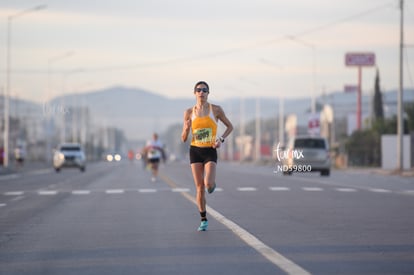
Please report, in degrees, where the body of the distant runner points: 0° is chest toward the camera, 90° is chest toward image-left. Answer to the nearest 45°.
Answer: approximately 0°
